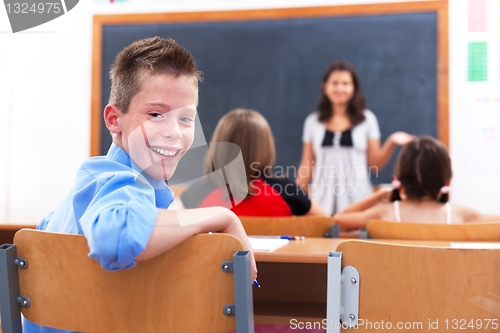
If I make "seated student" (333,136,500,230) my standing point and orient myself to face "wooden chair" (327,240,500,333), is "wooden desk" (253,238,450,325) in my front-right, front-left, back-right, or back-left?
front-right

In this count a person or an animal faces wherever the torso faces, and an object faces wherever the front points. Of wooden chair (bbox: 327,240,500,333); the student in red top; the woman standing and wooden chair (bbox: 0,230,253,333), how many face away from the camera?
3

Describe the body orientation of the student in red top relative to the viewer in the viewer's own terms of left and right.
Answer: facing away from the viewer

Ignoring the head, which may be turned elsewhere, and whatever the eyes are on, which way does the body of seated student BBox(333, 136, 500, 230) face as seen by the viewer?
away from the camera

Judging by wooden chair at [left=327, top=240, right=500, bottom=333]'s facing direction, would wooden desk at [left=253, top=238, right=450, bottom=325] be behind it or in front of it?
in front

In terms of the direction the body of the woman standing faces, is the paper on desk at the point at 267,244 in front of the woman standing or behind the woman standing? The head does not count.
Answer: in front

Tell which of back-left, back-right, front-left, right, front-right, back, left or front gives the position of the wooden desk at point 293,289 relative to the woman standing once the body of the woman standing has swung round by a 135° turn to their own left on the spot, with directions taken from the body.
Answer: back-right

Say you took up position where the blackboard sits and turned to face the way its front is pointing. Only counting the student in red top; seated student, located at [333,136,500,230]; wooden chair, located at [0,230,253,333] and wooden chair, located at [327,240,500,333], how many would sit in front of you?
4

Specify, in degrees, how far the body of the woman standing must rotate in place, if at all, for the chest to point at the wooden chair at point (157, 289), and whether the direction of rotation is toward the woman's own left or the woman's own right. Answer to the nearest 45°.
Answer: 0° — they already face it

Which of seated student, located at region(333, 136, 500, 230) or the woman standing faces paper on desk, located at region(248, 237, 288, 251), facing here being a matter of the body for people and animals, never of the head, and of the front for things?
the woman standing

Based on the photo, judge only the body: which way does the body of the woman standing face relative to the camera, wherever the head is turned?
toward the camera

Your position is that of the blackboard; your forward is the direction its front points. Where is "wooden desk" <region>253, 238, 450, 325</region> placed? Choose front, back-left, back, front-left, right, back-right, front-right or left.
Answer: front

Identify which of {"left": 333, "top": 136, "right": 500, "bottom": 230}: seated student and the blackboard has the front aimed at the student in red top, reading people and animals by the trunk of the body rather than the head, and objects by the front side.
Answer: the blackboard

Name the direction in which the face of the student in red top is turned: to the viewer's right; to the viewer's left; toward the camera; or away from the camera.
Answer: away from the camera

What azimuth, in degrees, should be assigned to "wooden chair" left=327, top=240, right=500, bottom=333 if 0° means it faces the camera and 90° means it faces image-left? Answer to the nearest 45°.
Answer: approximately 180°

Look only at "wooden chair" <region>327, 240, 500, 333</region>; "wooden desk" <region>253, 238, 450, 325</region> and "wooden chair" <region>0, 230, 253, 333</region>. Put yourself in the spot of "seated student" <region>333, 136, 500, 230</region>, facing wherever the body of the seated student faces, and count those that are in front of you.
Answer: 0

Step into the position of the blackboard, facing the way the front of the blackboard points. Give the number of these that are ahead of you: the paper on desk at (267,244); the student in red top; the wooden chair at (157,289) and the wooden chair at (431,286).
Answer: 4

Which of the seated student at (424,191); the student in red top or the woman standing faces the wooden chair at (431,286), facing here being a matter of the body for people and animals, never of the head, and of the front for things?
the woman standing

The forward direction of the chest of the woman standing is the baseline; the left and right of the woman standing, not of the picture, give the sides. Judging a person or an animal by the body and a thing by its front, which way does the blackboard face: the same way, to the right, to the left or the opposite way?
the same way

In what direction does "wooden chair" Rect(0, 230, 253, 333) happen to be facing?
away from the camera

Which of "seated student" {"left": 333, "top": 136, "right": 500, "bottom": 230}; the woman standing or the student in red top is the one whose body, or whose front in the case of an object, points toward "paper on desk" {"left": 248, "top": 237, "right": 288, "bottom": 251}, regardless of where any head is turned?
the woman standing

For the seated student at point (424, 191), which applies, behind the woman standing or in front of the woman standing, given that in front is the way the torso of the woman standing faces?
in front
